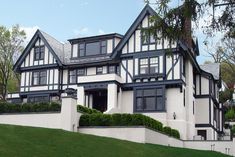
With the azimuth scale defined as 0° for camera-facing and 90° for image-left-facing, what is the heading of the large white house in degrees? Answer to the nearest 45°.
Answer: approximately 45°

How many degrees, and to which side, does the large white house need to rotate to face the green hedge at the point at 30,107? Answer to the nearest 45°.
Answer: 0° — it already faces it

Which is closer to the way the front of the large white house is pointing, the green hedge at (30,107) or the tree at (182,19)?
the green hedge

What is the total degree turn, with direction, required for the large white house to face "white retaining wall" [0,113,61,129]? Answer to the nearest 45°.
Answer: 0° — it already faces it

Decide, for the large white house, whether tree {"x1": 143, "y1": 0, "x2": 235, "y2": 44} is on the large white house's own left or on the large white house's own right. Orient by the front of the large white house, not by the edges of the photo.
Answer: on the large white house's own left
